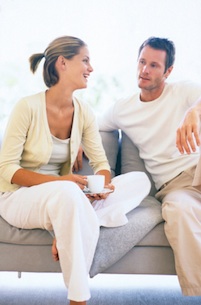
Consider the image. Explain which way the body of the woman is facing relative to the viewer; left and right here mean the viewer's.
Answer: facing the viewer and to the right of the viewer

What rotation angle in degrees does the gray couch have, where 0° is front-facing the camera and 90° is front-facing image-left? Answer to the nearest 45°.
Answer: approximately 0°
